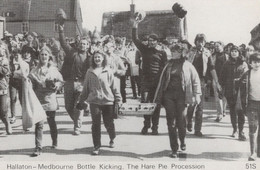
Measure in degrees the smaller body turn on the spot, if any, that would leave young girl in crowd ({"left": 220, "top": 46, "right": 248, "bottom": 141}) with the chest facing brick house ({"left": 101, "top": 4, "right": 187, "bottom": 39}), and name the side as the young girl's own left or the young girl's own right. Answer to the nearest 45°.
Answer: approximately 180°

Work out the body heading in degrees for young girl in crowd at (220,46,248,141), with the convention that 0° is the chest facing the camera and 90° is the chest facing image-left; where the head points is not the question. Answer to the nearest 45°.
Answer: approximately 0°

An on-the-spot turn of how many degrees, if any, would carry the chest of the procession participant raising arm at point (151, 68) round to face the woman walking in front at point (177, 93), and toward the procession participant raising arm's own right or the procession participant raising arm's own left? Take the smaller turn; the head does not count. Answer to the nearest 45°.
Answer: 0° — they already face them

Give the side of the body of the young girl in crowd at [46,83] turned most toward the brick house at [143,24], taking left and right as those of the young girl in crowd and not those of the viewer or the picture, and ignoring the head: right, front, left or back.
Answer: back

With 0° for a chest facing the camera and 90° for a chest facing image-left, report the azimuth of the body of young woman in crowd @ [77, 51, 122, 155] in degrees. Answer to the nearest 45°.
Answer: approximately 0°
